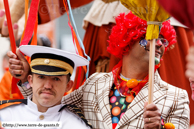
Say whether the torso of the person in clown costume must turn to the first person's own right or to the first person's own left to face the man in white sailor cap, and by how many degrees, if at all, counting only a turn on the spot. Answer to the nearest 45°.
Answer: approximately 90° to the first person's own right

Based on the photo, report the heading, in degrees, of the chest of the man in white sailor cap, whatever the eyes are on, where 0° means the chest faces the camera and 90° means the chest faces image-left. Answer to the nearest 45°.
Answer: approximately 0°

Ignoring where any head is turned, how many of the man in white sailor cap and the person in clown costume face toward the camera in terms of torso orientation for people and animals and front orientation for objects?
2

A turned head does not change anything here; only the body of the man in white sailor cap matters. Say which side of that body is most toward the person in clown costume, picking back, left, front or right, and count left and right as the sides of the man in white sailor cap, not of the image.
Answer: left
